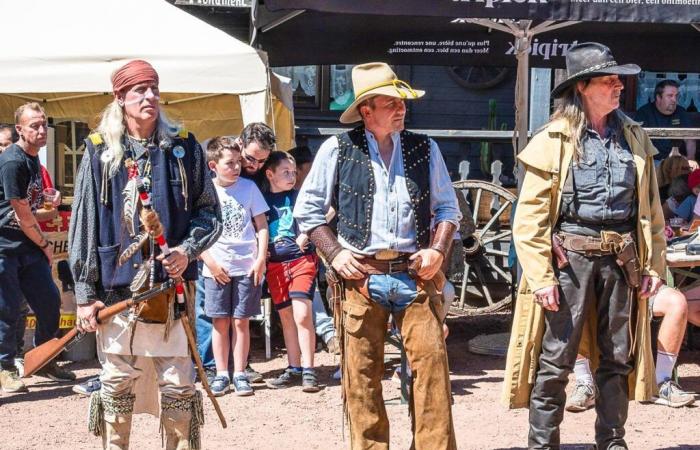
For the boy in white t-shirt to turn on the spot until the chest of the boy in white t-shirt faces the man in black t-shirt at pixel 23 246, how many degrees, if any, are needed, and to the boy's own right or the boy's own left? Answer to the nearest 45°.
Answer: approximately 90° to the boy's own right

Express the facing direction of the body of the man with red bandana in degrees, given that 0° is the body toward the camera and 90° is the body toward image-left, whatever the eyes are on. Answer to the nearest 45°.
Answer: approximately 0°

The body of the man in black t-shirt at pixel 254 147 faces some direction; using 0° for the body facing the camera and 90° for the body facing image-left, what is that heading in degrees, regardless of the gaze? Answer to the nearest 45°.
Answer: approximately 0°

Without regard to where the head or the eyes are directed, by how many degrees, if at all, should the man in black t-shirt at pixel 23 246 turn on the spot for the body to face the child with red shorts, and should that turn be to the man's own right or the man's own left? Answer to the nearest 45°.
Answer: approximately 45° to the man's own left

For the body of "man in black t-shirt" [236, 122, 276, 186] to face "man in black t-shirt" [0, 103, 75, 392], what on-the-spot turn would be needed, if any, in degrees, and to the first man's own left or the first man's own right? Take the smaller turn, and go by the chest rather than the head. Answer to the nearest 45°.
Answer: approximately 90° to the first man's own right

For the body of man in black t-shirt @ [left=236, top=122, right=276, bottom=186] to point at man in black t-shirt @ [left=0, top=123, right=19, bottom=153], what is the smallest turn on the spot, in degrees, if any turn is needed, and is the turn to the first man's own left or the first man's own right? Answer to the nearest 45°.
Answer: approximately 90° to the first man's own right
